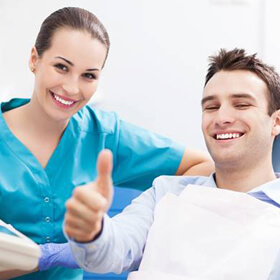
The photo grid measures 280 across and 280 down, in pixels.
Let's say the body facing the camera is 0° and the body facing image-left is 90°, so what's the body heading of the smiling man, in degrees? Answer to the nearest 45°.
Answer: approximately 45°

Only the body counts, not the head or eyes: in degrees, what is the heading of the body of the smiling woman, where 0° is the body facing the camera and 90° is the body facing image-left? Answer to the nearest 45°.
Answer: approximately 0°

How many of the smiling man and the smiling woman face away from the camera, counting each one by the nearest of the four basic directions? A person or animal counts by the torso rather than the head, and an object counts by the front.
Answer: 0
